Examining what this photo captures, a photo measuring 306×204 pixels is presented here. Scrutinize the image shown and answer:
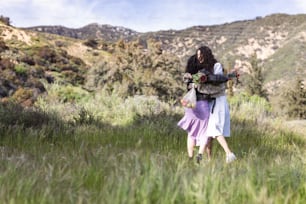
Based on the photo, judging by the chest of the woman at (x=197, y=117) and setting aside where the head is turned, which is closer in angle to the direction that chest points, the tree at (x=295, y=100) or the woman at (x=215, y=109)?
the woman

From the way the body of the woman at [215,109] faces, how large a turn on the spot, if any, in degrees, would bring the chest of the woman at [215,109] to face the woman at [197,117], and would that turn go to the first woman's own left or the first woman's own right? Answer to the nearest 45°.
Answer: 0° — they already face them

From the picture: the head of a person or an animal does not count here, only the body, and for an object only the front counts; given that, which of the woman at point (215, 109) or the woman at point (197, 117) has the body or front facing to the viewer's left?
the woman at point (215, 109)

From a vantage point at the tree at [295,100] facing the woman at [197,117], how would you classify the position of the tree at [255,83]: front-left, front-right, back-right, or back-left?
back-right

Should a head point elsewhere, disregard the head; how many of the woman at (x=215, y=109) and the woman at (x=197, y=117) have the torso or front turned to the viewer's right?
1

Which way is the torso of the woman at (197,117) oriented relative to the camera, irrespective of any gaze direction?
to the viewer's right

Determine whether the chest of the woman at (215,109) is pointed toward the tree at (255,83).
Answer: no

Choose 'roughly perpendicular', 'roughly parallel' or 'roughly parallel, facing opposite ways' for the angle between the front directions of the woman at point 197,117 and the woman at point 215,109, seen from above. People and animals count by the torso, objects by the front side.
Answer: roughly parallel, facing opposite ways

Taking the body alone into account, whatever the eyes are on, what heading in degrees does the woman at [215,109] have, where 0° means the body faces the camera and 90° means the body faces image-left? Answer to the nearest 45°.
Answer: approximately 90°
